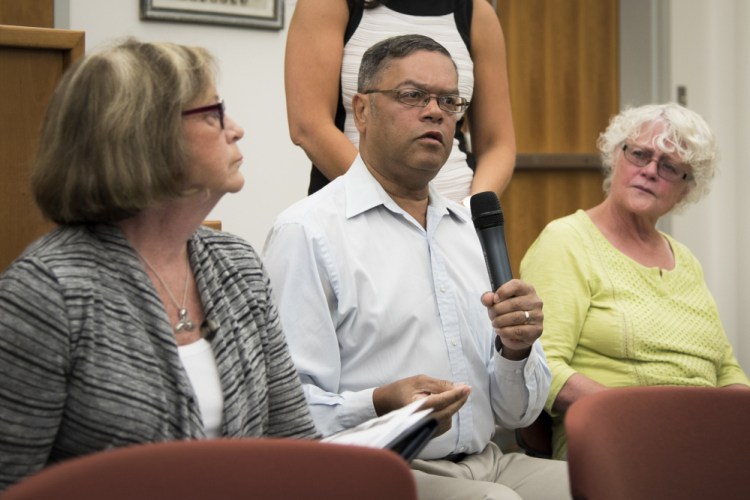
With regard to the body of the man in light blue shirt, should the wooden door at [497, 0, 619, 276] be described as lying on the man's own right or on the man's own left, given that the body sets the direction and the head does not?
on the man's own left

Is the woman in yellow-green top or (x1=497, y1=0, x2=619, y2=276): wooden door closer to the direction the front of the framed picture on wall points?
the woman in yellow-green top

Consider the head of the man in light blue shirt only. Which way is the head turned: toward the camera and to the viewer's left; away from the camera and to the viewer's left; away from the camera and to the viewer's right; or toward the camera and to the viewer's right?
toward the camera and to the viewer's right

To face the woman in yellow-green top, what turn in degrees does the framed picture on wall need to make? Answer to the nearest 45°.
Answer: approximately 45° to its left

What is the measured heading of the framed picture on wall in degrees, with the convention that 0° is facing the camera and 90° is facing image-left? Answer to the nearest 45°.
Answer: approximately 0°
